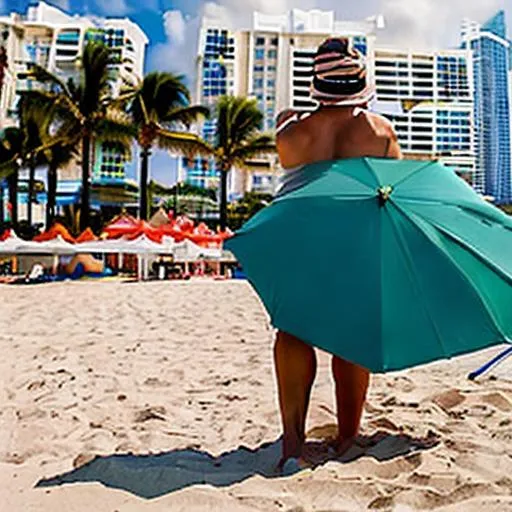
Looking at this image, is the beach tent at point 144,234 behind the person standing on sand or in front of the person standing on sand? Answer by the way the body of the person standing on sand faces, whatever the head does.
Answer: in front

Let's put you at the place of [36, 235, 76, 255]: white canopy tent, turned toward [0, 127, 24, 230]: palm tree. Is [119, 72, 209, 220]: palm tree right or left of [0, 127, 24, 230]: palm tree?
right

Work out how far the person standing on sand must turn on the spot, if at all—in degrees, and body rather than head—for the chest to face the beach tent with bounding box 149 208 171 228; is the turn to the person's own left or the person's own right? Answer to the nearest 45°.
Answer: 0° — they already face it

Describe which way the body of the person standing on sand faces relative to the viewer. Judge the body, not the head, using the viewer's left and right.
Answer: facing away from the viewer

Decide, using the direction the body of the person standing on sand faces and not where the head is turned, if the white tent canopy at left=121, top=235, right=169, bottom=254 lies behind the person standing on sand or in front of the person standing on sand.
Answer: in front

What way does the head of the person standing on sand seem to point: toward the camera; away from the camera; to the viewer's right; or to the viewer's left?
away from the camera

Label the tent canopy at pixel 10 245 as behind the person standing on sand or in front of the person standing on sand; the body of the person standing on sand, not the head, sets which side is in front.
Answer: in front

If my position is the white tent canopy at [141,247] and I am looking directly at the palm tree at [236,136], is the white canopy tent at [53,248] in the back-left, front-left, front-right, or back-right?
back-left

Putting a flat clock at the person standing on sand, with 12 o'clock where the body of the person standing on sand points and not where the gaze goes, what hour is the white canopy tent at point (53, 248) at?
The white canopy tent is roughly at 11 o'clock from the person standing on sand.
